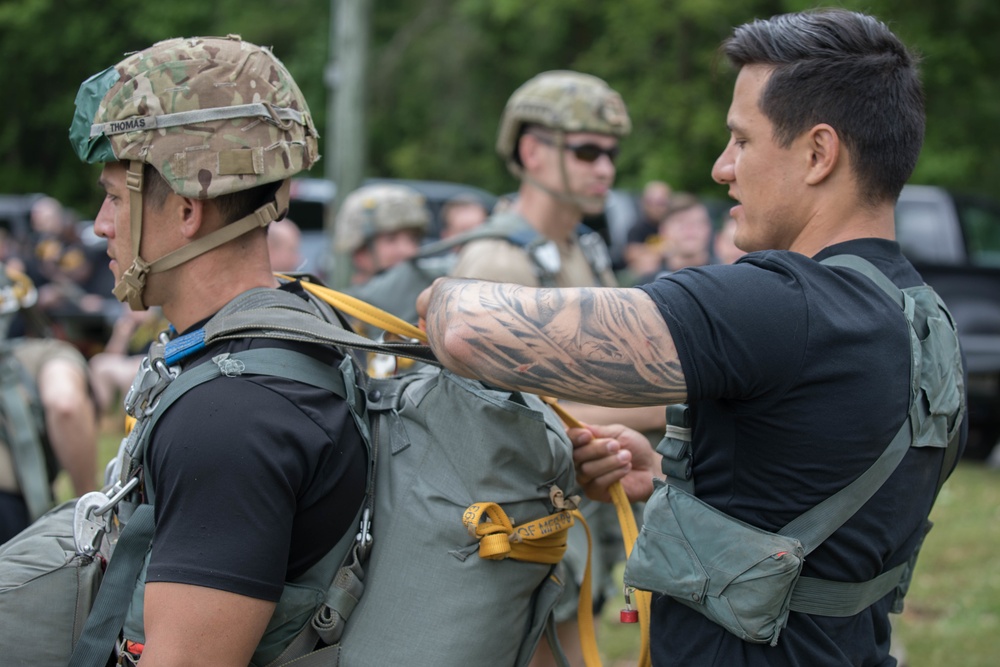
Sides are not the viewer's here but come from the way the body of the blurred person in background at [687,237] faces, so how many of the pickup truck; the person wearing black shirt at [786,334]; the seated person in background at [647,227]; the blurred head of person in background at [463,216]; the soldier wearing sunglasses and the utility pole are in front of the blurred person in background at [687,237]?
2

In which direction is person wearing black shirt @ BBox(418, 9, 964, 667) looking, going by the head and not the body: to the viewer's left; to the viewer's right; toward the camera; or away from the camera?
to the viewer's left

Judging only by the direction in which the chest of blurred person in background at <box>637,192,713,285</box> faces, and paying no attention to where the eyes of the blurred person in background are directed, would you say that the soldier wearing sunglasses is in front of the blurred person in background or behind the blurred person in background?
in front

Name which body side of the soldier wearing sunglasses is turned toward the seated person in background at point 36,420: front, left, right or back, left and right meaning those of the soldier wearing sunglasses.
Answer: right

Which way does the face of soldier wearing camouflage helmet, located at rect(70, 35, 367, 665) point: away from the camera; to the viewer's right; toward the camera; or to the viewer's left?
to the viewer's left

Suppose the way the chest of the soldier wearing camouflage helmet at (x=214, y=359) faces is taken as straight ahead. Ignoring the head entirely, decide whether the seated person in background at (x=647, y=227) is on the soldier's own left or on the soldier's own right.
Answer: on the soldier's own right

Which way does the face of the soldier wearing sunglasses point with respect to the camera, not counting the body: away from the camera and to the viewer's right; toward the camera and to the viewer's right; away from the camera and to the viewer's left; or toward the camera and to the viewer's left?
toward the camera and to the viewer's right

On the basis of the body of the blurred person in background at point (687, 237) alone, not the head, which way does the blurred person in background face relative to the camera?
toward the camera

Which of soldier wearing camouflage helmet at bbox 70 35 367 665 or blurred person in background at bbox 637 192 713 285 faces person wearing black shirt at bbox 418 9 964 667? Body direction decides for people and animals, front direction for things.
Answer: the blurred person in background

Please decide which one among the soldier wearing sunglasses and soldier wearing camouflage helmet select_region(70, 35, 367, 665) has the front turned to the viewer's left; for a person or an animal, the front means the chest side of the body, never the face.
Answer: the soldier wearing camouflage helmet

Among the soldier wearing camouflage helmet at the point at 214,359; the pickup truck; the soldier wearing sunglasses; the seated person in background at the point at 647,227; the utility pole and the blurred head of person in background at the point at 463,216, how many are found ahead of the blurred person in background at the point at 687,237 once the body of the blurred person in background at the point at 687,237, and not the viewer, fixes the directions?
2

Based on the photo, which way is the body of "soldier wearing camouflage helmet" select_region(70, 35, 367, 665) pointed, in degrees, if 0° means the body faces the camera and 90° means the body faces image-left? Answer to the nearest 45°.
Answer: approximately 90°

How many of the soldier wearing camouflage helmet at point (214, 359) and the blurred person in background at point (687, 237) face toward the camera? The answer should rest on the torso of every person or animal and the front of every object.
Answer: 1

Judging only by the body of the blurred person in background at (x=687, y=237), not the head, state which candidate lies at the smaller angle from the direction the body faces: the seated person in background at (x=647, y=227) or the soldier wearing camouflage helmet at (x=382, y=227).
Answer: the soldier wearing camouflage helmet

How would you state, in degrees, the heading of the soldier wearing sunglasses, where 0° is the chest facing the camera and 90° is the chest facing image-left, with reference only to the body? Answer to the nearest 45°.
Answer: approximately 315°

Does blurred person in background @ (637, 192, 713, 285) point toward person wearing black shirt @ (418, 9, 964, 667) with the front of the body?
yes
